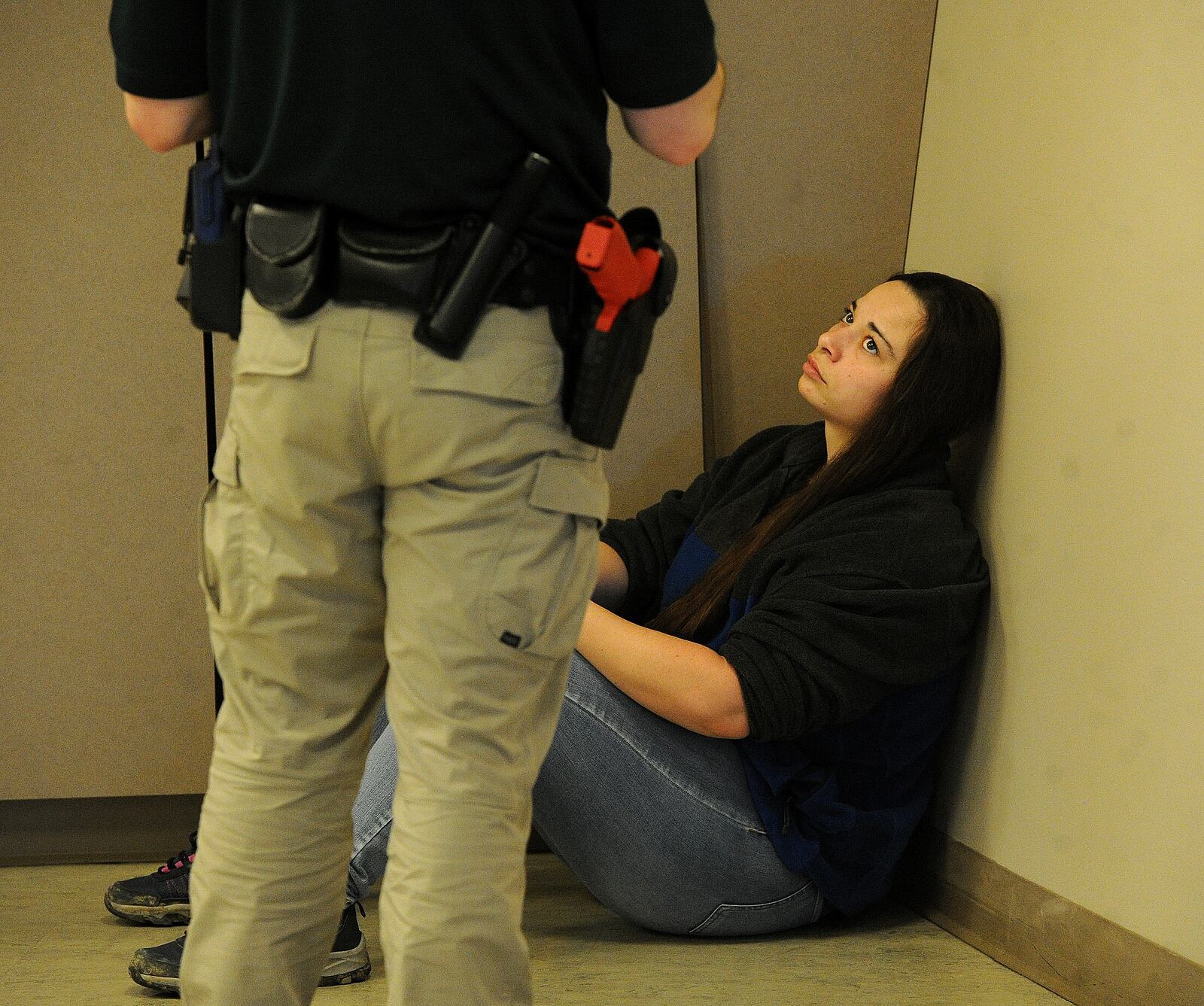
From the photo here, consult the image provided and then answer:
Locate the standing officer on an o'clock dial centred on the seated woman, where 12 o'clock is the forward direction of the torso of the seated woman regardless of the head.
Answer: The standing officer is roughly at 10 o'clock from the seated woman.

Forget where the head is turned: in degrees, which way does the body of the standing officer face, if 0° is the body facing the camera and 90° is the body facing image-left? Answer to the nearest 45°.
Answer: approximately 180°

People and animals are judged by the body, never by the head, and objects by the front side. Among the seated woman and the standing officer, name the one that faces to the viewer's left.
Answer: the seated woman

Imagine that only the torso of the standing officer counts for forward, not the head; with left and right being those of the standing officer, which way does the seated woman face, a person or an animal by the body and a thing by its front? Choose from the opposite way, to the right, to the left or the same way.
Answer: to the left

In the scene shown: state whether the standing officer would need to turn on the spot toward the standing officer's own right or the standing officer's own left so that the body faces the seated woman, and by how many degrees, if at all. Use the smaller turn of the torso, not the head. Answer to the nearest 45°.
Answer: approximately 45° to the standing officer's own right

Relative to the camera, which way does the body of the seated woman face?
to the viewer's left

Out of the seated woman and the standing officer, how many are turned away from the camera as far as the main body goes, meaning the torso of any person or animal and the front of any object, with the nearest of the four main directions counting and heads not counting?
1
